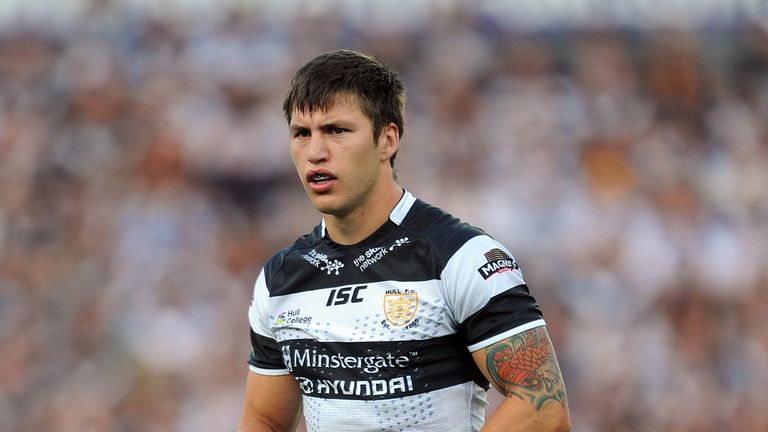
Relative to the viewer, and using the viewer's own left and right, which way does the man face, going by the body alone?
facing the viewer and to the left of the viewer

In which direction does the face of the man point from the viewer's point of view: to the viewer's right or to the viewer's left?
to the viewer's left
